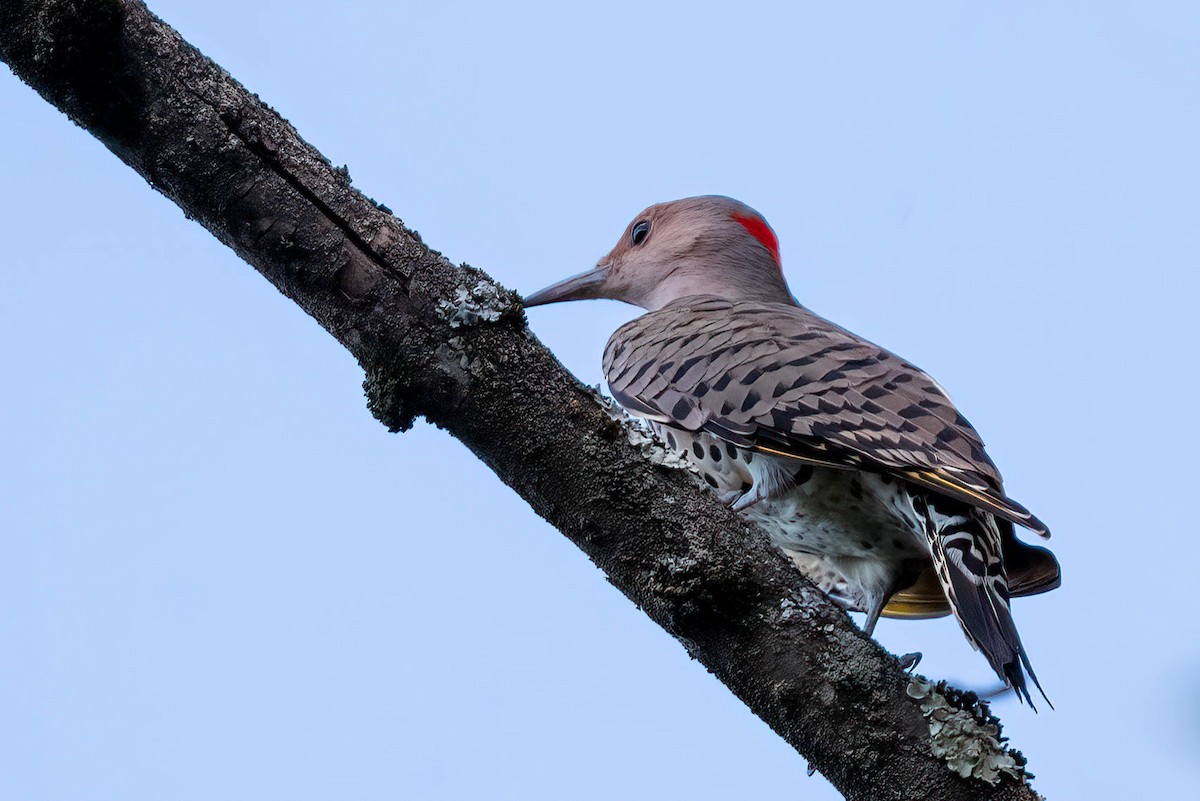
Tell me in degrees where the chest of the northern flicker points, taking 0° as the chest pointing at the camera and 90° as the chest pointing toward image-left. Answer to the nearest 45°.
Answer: approximately 90°
